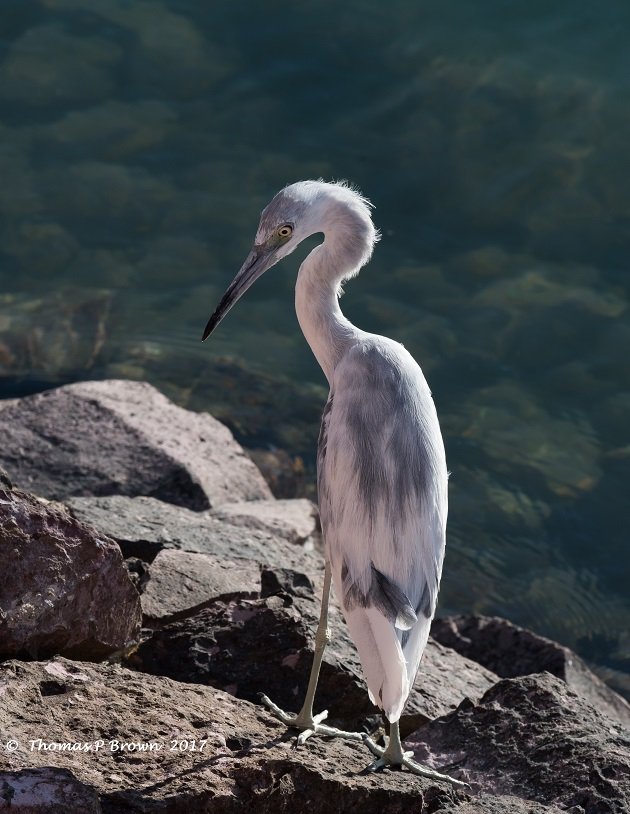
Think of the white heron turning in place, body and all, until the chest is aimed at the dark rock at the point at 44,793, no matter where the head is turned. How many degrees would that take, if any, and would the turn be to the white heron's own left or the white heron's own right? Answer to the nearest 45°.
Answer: approximately 90° to the white heron's own left

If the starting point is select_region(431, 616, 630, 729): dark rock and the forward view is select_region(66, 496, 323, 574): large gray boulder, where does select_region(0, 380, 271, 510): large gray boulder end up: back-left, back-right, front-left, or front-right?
front-right

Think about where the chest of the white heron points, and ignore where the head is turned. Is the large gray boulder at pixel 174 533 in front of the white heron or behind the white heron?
in front

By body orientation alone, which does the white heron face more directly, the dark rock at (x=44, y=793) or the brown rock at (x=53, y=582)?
the brown rock

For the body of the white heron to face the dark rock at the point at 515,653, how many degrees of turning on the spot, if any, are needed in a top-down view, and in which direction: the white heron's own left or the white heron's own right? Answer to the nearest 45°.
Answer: approximately 90° to the white heron's own right

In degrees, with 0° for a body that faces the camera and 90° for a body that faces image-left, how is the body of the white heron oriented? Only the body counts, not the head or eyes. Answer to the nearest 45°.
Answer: approximately 135°

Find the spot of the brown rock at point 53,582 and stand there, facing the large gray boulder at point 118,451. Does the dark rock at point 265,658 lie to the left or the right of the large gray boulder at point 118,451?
right

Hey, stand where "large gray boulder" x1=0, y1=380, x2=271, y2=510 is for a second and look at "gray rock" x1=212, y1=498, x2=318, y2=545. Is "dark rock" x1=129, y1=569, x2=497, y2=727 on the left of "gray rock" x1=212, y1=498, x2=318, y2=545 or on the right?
right

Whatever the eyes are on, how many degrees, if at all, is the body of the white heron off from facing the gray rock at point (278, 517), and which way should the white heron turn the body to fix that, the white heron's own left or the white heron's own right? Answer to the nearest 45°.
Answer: approximately 45° to the white heron's own right

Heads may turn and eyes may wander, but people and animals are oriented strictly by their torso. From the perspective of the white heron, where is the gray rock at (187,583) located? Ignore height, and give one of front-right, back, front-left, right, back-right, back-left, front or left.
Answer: front

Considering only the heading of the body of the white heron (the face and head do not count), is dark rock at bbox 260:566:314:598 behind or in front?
in front
